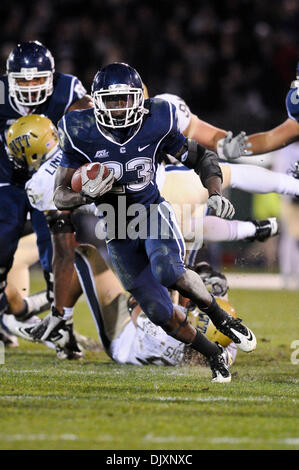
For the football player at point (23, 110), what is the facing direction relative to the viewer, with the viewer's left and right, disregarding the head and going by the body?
facing the viewer

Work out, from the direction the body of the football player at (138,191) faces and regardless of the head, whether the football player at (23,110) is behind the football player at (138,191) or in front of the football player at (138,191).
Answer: behind

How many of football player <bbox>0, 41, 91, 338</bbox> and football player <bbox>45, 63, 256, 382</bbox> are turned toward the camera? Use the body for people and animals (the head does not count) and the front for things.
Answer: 2

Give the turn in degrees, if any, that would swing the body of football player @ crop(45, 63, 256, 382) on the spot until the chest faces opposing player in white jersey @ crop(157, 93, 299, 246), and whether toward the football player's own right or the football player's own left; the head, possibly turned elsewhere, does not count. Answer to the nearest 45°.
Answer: approximately 135° to the football player's own left

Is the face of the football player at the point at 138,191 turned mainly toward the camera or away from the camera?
toward the camera

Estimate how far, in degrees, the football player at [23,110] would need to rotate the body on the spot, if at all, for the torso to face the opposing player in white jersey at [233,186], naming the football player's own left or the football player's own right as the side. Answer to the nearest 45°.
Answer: approximately 90° to the football player's own left

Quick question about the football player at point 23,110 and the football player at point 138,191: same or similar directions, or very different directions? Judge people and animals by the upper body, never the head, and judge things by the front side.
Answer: same or similar directions

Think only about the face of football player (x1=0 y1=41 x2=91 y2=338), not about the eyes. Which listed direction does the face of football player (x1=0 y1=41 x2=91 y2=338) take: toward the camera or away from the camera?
toward the camera
